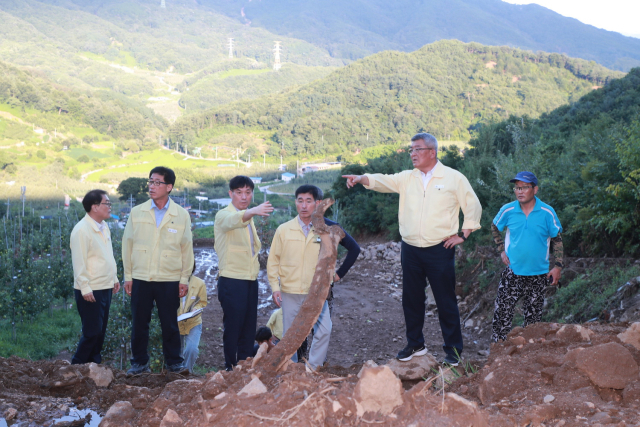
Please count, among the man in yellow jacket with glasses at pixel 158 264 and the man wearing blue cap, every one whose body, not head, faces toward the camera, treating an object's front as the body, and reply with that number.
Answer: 2

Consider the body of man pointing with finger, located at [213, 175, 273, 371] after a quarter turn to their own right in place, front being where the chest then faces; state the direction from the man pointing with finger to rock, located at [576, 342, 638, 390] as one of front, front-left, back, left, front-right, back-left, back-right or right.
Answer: left

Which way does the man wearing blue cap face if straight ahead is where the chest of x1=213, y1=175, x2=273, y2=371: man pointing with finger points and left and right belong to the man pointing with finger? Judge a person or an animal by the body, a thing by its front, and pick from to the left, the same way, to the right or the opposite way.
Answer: to the right

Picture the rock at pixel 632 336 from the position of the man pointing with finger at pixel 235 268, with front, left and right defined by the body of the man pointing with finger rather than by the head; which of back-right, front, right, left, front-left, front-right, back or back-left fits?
front

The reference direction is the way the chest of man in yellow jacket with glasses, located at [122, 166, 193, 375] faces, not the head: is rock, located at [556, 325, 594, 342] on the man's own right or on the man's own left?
on the man's own left

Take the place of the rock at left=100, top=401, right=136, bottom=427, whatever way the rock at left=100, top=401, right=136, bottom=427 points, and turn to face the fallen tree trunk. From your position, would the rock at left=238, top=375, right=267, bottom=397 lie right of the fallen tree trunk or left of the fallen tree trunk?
right

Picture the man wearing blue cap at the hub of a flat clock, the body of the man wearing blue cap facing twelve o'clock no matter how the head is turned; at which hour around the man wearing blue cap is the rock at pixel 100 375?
The rock is roughly at 2 o'clock from the man wearing blue cap.

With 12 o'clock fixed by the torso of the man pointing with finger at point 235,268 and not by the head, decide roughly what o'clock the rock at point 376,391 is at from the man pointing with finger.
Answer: The rock is roughly at 1 o'clock from the man pointing with finger.

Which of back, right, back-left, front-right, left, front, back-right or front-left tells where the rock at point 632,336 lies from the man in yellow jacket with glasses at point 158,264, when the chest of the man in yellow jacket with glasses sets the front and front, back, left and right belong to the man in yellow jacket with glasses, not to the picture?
front-left

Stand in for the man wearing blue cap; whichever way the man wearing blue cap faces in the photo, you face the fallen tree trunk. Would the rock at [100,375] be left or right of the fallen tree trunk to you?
right

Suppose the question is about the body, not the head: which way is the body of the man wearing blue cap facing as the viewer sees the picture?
toward the camera

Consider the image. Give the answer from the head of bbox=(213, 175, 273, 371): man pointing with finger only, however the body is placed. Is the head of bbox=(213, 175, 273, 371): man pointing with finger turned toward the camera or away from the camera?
toward the camera

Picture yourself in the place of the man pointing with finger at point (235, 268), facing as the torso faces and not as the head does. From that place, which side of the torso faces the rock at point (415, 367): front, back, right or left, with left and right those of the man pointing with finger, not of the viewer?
front

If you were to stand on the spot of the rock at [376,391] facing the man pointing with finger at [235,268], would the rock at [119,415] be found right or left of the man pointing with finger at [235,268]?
left

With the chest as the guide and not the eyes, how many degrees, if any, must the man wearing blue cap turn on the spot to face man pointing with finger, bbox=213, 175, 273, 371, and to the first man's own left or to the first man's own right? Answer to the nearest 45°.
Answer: approximately 90° to the first man's own right

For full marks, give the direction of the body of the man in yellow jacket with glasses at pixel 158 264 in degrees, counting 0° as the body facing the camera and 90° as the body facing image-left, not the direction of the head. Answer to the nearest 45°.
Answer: approximately 0°

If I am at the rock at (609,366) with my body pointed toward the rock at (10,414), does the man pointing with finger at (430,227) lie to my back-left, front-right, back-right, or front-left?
front-right
